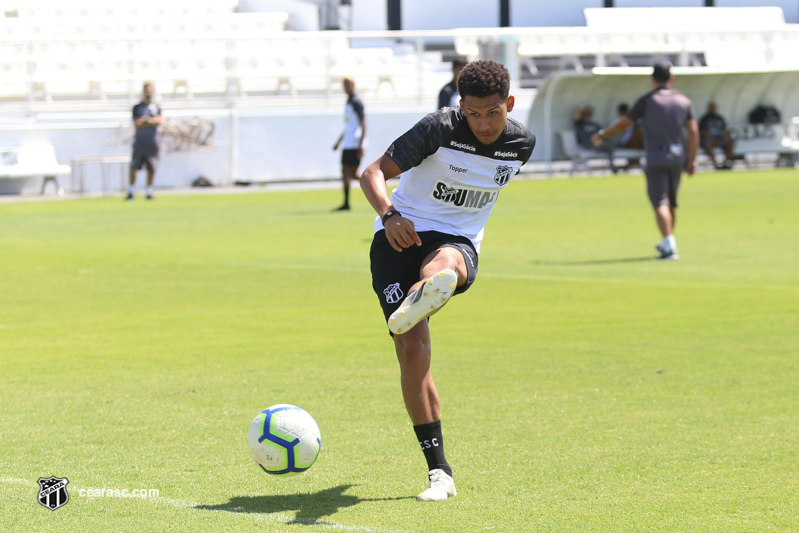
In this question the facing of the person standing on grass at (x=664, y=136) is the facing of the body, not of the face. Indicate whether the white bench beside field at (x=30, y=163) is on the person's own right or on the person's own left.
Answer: on the person's own left

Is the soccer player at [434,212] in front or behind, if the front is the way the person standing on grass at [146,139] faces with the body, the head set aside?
in front

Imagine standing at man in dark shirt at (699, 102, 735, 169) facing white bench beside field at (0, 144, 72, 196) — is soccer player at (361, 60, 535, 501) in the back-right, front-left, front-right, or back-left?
front-left

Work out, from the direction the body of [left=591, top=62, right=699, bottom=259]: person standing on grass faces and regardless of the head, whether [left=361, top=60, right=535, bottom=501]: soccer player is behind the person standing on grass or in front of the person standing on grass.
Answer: behind

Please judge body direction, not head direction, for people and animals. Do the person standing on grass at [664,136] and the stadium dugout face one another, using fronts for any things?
yes

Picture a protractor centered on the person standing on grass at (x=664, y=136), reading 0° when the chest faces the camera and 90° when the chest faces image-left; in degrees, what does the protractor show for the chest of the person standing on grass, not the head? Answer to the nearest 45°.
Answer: approximately 180°

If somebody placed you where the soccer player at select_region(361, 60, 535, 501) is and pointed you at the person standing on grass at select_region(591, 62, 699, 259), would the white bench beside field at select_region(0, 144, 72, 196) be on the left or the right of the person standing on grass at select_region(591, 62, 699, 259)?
left

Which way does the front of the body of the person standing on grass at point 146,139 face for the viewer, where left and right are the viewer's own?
facing the viewer

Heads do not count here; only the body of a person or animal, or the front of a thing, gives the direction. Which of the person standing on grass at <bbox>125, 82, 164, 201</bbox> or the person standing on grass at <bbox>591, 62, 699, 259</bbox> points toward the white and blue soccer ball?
the person standing on grass at <bbox>125, 82, 164, 201</bbox>

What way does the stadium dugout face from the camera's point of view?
toward the camera

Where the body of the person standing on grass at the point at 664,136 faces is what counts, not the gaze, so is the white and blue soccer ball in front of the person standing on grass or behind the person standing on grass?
behind

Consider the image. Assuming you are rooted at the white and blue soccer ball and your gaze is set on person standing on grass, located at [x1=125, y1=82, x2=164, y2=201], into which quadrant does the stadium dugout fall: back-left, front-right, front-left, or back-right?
front-right

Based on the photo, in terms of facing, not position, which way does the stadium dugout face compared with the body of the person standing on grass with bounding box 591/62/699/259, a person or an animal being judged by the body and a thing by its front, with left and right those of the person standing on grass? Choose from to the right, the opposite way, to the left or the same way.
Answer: the opposite way

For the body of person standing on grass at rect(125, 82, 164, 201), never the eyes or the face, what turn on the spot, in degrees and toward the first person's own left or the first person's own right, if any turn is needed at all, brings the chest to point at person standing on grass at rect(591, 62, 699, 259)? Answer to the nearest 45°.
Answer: approximately 45° to the first person's own left

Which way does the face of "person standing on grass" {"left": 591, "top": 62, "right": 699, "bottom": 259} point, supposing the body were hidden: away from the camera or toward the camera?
away from the camera

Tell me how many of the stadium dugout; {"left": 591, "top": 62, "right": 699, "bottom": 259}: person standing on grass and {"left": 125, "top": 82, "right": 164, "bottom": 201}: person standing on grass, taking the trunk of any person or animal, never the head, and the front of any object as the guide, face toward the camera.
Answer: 2

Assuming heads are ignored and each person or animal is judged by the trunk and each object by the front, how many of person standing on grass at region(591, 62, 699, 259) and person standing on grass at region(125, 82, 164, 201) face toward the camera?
1
